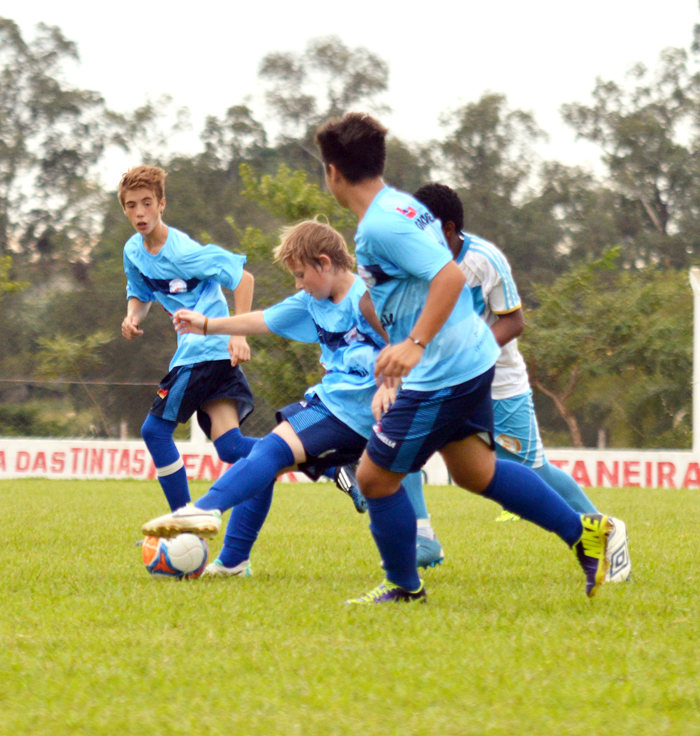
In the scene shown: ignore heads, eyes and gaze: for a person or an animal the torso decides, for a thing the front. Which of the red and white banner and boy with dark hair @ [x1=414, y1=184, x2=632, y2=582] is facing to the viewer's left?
the boy with dark hair

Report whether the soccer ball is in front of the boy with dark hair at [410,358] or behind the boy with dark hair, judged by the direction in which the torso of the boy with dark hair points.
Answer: in front

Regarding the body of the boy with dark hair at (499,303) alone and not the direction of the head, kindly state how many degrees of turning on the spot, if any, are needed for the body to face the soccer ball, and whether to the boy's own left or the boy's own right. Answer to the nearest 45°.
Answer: approximately 45° to the boy's own left

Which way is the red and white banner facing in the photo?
toward the camera

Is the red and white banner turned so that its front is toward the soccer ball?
yes

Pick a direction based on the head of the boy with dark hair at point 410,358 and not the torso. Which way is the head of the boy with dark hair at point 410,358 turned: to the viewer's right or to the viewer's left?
to the viewer's left

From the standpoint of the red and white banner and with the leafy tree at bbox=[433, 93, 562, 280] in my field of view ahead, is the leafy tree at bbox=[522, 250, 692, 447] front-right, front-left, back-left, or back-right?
front-right

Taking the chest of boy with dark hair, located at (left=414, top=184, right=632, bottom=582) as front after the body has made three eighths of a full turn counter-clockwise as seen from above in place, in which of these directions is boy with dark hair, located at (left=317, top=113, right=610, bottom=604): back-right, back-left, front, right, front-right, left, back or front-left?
front-right

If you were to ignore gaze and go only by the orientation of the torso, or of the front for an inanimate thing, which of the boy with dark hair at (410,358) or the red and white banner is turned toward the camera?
the red and white banner

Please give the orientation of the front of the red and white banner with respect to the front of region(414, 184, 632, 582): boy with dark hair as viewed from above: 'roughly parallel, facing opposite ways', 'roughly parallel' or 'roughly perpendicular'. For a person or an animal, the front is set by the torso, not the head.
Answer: roughly perpendicular

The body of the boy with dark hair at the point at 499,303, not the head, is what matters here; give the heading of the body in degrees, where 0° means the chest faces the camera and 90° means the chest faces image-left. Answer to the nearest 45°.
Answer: approximately 90°

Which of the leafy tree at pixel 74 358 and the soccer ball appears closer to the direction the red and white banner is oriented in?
the soccer ball

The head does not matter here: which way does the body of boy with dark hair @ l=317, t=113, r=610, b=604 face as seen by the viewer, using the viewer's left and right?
facing to the left of the viewer

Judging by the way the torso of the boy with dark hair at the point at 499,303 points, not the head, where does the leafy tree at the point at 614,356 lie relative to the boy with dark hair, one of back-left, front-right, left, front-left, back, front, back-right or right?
right
